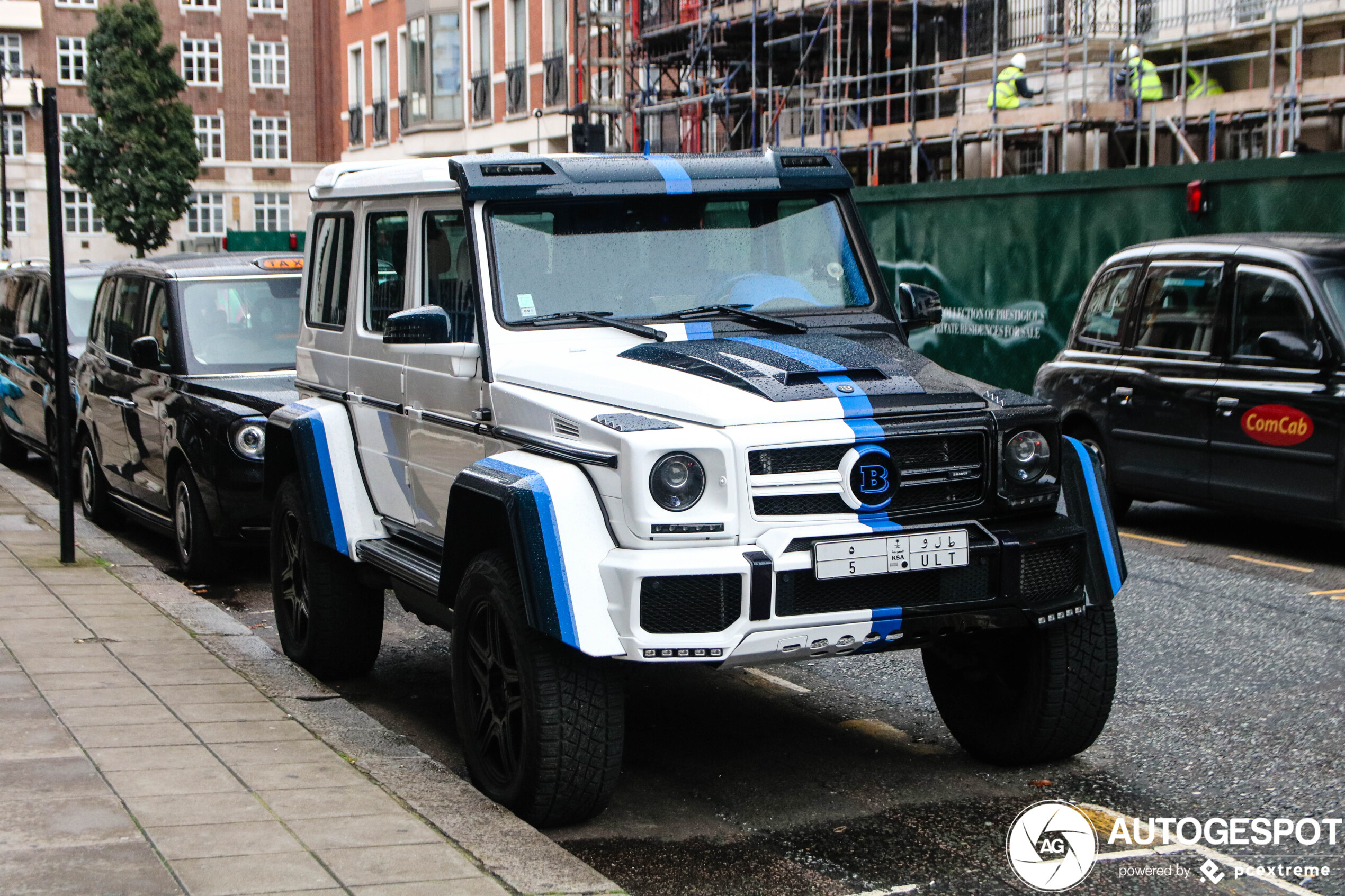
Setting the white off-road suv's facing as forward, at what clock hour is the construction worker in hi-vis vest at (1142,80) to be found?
The construction worker in hi-vis vest is roughly at 8 o'clock from the white off-road suv.

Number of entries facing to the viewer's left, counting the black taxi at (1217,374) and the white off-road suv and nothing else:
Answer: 0

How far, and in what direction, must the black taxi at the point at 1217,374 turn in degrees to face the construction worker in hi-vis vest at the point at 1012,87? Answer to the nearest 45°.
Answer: approximately 135° to its left

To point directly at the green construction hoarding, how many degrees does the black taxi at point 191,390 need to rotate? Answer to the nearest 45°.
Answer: approximately 90° to its left

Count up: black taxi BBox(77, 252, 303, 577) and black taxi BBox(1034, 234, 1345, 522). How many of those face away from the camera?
0

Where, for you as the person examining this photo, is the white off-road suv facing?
facing the viewer and to the right of the viewer

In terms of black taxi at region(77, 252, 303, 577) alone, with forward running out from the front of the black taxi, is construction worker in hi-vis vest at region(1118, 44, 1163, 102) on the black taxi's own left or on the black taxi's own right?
on the black taxi's own left
